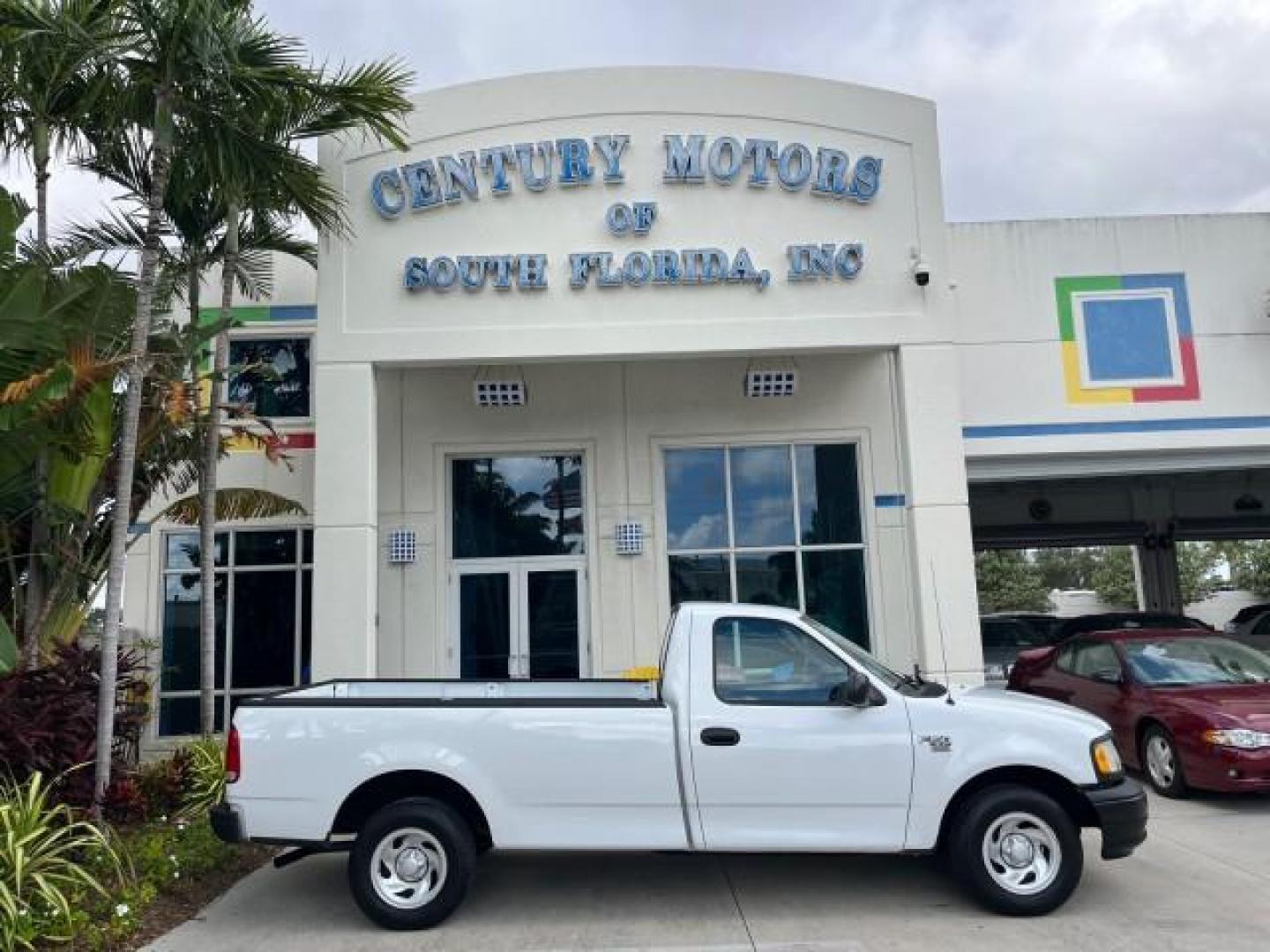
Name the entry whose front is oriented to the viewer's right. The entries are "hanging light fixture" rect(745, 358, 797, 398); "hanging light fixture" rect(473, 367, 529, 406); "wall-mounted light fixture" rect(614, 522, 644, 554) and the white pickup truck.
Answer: the white pickup truck

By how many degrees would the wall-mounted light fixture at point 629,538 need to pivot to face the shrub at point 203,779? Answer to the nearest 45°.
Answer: approximately 45° to its right

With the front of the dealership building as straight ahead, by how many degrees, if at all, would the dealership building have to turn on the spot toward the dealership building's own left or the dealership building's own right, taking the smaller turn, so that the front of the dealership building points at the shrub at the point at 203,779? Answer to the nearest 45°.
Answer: approximately 45° to the dealership building's own right

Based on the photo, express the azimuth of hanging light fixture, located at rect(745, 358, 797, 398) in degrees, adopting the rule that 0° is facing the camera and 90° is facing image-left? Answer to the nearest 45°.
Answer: approximately 0°

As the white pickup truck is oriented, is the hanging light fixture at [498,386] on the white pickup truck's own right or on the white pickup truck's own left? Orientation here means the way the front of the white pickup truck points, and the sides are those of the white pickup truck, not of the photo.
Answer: on the white pickup truck's own left

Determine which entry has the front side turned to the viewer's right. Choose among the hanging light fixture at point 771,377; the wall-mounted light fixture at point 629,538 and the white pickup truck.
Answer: the white pickup truck

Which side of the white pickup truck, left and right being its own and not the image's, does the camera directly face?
right
